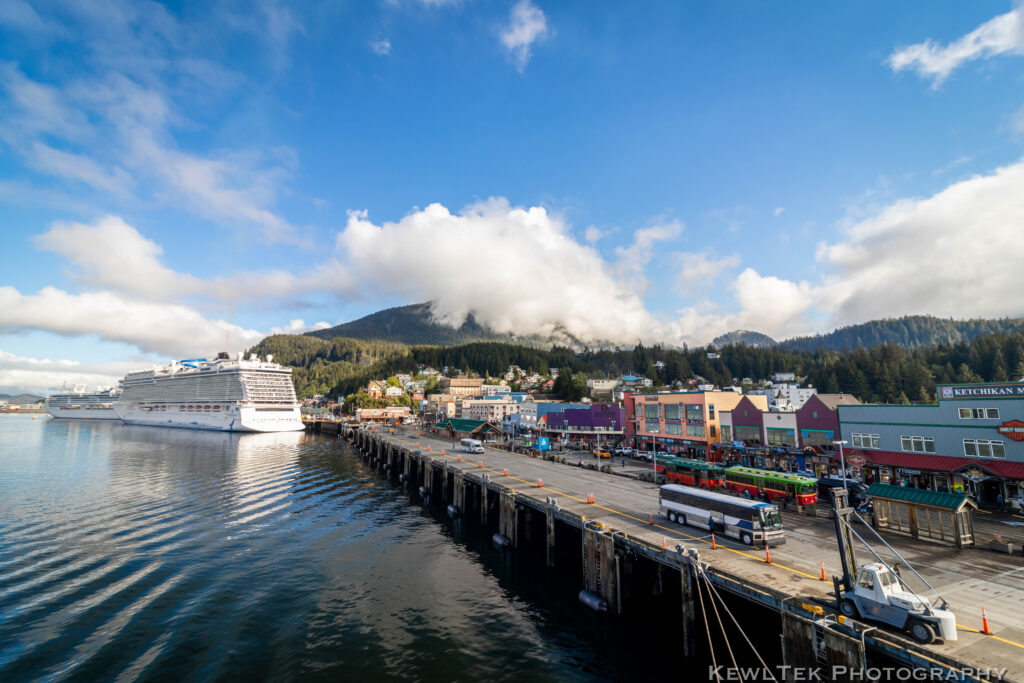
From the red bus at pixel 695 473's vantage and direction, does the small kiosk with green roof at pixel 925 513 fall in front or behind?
in front

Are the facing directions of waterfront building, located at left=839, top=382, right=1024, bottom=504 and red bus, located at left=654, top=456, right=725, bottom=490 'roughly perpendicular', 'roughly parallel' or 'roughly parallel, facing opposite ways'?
roughly perpendicular

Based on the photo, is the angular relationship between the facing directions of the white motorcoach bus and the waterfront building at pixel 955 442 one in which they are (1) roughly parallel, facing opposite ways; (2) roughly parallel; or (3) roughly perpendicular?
roughly perpendicular

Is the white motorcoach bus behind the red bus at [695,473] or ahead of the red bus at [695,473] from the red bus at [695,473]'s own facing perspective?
ahead

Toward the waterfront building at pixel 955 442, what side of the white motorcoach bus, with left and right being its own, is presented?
left

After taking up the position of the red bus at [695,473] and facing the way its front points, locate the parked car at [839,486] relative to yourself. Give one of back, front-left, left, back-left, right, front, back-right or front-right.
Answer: front-left

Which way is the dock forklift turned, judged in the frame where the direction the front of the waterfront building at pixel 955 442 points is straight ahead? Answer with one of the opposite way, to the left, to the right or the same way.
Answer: to the right

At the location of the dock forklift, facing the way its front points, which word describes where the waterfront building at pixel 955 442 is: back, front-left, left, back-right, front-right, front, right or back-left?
front-right

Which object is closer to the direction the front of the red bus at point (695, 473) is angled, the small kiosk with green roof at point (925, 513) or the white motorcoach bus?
the small kiosk with green roof

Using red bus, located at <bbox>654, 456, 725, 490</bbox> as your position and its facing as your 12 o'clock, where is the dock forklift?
The dock forklift is roughly at 1 o'clock from the red bus.

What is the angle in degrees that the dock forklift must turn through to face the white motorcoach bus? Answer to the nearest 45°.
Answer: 0° — it already faces it

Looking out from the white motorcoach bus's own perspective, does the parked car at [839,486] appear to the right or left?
on its left

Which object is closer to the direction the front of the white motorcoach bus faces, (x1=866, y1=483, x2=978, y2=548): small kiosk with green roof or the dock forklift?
the dock forklift

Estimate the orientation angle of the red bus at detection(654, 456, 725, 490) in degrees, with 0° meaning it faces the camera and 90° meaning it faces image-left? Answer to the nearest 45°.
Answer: approximately 315°

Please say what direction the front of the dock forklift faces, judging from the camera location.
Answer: facing away from the viewer and to the left of the viewer
